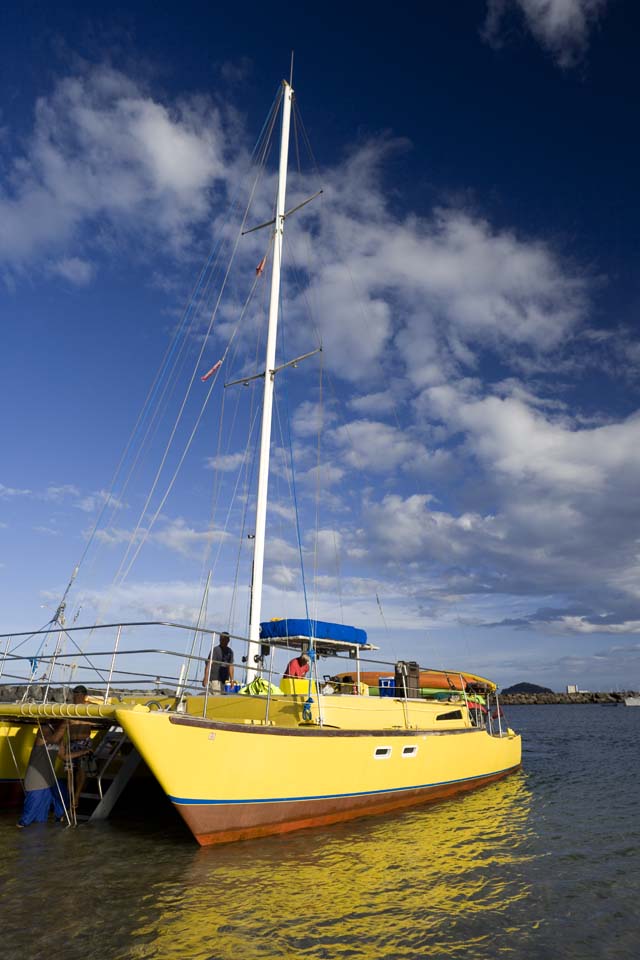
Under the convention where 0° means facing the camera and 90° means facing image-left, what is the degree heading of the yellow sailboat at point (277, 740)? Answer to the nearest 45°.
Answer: approximately 45°
